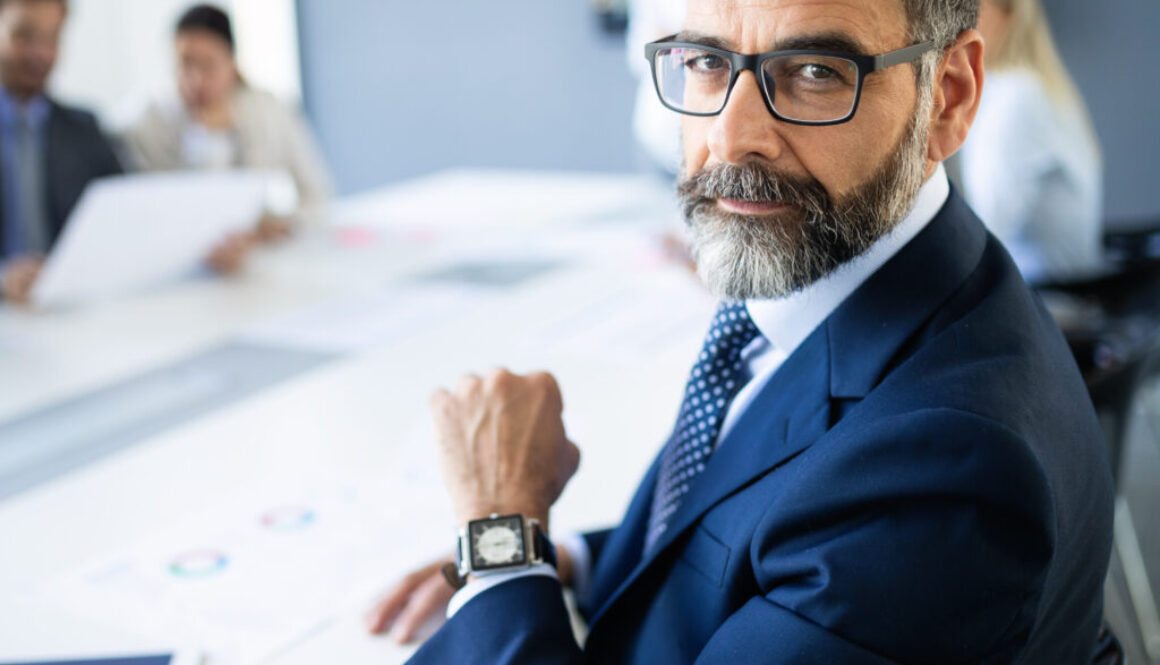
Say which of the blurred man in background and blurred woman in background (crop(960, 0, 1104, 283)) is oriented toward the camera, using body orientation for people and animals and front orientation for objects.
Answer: the blurred man in background

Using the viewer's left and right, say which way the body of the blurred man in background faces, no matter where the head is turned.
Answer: facing the viewer

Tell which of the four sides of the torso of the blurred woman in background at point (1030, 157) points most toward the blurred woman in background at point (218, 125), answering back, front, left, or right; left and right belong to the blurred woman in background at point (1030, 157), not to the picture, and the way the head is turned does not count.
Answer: front

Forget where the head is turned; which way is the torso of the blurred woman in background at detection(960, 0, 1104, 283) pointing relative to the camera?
to the viewer's left

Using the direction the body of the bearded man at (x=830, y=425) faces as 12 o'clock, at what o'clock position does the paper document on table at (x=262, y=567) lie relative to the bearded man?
The paper document on table is roughly at 2 o'clock from the bearded man.

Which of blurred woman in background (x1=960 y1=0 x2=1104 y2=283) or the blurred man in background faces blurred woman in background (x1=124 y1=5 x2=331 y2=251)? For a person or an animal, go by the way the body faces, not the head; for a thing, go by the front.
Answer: blurred woman in background (x1=960 y1=0 x2=1104 y2=283)

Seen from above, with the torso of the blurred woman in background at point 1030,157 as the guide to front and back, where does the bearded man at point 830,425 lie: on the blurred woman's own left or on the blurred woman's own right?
on the blurred woman's own left

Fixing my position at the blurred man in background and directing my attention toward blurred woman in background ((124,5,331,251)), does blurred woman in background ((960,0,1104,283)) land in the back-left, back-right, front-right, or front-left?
front-right

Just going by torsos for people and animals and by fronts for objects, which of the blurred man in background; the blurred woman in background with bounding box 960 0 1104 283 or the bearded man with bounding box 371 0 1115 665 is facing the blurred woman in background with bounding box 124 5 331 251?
the blurred woman in background with bounding box 960 0 1104 283

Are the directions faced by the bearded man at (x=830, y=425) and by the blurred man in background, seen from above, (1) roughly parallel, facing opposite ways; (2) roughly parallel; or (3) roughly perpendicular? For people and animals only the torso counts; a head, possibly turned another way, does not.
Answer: roughly perpendicular

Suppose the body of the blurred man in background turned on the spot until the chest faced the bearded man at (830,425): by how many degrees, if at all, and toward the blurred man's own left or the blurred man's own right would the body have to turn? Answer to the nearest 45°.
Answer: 0° — they already face them

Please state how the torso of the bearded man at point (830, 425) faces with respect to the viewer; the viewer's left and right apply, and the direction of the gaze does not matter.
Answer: facing the viewer and to the left of the viewer

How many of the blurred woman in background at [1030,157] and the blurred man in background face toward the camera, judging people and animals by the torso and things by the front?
1
